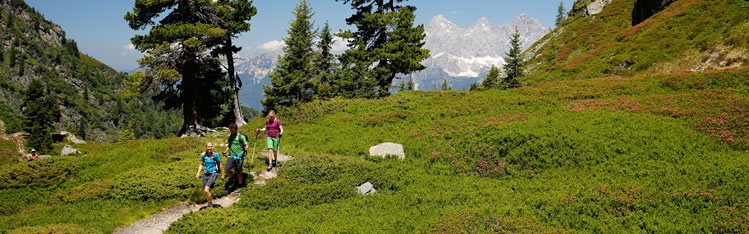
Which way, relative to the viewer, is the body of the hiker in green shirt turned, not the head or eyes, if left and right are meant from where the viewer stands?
facing the viewer and to the left of the viewer

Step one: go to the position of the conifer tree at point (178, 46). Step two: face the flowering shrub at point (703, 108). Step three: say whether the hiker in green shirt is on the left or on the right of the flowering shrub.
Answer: right

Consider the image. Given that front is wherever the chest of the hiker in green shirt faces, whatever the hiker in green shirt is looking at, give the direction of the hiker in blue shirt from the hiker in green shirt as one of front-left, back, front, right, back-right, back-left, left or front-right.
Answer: front

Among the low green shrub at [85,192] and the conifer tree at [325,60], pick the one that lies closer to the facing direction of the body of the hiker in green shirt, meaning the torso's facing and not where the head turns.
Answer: the low green shrub

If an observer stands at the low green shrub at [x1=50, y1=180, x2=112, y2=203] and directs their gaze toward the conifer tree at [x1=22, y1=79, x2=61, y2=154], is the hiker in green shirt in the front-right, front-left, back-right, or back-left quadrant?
back-right

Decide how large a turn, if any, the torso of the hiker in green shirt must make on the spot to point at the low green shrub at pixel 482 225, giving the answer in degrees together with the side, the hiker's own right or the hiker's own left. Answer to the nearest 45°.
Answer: approximately 90° to the hiker's own left

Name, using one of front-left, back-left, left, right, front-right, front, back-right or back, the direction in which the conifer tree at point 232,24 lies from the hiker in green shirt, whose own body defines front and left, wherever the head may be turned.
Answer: back-right

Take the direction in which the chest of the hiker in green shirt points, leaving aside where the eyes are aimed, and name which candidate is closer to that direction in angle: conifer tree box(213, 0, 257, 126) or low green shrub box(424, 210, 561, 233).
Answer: the low green shrub

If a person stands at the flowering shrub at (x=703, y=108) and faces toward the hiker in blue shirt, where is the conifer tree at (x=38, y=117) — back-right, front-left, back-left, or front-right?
front-right

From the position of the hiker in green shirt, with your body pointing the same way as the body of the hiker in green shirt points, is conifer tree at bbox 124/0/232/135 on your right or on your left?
on your right
